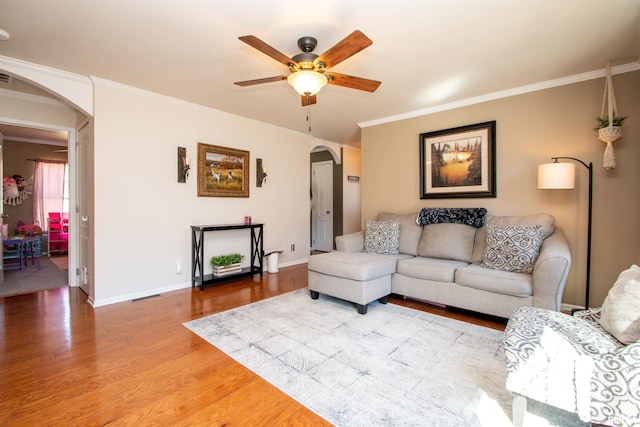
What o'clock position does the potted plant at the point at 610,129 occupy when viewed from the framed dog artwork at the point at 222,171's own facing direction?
The potted plant is roughly at 12 o'clock from the framed dog artwork.

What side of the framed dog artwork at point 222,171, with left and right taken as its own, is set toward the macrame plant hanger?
front

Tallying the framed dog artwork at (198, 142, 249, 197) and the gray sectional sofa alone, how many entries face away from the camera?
0

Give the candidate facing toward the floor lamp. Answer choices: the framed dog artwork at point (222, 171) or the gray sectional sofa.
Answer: the framed dog artwork

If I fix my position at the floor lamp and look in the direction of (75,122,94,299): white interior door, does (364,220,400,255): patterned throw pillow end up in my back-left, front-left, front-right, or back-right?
front-right

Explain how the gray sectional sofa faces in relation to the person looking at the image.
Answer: facing the viewer and to the left of the viewer

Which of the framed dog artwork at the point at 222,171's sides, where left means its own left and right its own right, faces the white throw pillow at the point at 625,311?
front

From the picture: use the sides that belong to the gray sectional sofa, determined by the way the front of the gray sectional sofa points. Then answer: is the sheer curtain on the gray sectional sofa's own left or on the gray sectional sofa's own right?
on the gray sectional sofa's own right

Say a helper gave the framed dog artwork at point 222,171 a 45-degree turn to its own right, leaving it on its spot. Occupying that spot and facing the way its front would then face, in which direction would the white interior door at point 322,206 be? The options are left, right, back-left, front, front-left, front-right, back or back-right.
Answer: back-left

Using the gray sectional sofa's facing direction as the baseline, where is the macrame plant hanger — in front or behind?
behind

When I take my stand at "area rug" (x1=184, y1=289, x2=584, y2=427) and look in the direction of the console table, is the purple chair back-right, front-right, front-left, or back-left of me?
front-left

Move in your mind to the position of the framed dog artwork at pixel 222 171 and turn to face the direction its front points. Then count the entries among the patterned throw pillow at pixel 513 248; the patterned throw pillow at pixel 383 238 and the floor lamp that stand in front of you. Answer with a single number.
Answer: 3

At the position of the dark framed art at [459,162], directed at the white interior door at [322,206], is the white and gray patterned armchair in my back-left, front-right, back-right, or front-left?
back-left

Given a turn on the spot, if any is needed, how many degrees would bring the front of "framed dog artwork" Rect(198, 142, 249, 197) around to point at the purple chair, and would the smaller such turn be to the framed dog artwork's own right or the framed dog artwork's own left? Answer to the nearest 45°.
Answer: approximately 180°

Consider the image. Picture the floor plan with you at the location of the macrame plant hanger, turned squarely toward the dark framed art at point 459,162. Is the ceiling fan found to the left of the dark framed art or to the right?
left

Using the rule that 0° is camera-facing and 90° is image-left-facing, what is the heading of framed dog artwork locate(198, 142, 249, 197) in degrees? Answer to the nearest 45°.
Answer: approximately 315°

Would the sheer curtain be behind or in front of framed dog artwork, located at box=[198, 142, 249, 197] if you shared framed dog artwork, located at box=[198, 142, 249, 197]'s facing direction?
behind

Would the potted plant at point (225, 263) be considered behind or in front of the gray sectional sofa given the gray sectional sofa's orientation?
in front

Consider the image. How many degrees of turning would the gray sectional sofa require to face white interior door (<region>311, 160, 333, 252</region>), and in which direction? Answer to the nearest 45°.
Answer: approximately 90° to its right

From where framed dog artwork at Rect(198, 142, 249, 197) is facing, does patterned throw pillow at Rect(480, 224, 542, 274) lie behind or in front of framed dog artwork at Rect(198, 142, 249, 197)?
in front
